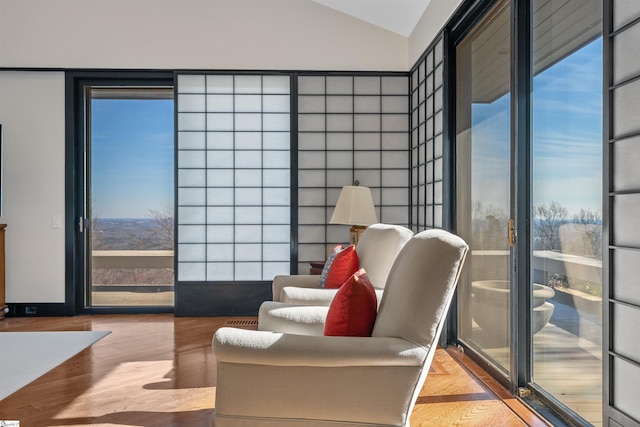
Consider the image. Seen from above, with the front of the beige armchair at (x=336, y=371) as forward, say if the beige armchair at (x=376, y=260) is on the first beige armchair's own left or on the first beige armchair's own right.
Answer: on the first beige armchair's own right

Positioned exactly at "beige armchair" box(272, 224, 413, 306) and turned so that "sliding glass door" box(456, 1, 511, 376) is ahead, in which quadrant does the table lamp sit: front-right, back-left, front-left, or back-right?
front-left

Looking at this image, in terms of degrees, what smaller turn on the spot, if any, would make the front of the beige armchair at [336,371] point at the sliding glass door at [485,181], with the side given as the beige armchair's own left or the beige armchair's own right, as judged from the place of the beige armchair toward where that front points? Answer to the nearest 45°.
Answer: approximately 135° to the beige armchair's own right

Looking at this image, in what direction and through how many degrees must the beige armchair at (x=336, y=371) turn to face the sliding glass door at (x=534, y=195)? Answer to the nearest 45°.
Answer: approximately 135° to its right

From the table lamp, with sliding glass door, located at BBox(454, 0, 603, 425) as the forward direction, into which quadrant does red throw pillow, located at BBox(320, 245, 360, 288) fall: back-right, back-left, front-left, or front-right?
front-right

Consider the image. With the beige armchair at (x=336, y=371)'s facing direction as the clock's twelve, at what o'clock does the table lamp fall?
The table lamp is roughly at 3 o'clock from the beige armchair.

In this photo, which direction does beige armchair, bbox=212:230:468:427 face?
to the viewer's left

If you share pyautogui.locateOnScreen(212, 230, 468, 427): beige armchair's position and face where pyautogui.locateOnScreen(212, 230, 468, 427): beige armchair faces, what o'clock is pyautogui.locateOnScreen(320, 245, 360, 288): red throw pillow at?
The red throw pillow is roughly at 3 o'clock from the beige armchair.

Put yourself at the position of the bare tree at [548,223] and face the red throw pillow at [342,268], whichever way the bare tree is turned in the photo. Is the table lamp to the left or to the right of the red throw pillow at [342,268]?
right
